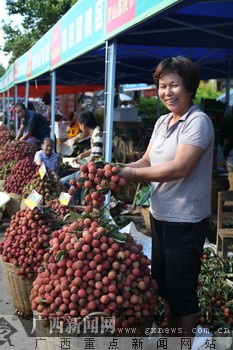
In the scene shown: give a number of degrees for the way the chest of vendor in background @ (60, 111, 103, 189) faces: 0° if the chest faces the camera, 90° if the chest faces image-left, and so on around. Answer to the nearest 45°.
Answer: approximately 90°

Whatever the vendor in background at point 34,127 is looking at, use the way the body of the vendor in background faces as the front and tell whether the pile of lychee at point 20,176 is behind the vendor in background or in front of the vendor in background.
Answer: in front

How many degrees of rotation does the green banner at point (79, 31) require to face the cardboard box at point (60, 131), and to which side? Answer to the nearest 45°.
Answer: approximately 135° to its right

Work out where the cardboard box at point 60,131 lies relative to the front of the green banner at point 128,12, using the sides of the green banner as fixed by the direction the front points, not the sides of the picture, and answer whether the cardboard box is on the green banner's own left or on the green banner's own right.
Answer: on the green banner's own right
